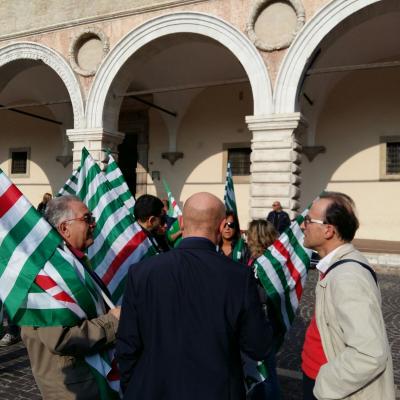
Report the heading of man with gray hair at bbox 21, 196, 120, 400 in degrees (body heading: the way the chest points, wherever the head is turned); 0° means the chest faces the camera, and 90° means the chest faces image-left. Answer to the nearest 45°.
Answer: approximately 270°

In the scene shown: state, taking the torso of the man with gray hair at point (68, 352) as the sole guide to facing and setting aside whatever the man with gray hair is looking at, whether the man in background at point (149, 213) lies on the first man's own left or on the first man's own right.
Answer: on the first man's own left

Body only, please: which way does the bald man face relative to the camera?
away from the camera

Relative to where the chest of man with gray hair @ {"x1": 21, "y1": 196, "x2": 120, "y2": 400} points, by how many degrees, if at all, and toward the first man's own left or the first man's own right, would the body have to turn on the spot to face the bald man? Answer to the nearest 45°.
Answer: approximately 45° to the first man's own right

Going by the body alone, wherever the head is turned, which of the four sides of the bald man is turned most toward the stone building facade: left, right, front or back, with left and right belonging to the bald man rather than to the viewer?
front

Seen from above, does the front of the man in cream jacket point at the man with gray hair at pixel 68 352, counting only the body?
yes

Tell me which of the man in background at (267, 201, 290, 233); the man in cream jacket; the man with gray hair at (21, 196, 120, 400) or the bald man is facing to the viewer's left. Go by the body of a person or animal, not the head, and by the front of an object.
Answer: the man in cream jacket

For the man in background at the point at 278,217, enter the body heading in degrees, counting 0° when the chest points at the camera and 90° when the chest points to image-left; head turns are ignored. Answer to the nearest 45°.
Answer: approximately 0°

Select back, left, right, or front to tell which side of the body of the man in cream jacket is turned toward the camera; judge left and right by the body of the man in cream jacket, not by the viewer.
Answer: left

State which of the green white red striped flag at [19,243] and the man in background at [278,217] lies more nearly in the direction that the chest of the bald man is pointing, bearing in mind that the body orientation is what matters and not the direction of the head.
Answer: the man in background

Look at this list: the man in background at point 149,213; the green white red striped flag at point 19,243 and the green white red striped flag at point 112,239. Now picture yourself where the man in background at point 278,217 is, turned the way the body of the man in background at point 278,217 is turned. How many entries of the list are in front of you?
3

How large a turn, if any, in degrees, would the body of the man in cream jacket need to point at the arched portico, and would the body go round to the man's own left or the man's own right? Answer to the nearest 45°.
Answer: approximately 45° to the man's own right

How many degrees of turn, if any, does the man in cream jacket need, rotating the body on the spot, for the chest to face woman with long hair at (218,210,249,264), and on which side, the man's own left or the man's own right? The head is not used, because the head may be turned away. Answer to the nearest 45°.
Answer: approximately 45° to the man's own right
